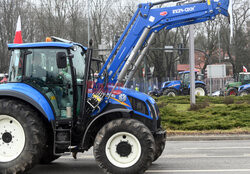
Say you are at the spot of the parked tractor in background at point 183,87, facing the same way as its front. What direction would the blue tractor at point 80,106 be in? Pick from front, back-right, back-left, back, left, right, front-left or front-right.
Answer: left

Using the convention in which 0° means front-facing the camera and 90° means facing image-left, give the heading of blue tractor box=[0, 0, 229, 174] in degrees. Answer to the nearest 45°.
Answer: approximately 270°

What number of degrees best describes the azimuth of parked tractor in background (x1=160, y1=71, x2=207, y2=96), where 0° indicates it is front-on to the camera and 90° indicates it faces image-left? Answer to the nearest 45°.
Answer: approximately 90°

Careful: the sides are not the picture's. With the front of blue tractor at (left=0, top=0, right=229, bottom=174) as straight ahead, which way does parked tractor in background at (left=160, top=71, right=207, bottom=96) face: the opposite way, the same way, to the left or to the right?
the opposite way

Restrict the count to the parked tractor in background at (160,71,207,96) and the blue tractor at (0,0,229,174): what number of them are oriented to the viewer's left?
1

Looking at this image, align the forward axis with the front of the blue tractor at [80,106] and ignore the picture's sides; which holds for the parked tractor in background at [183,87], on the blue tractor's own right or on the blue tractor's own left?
on the blue tractor's own left
